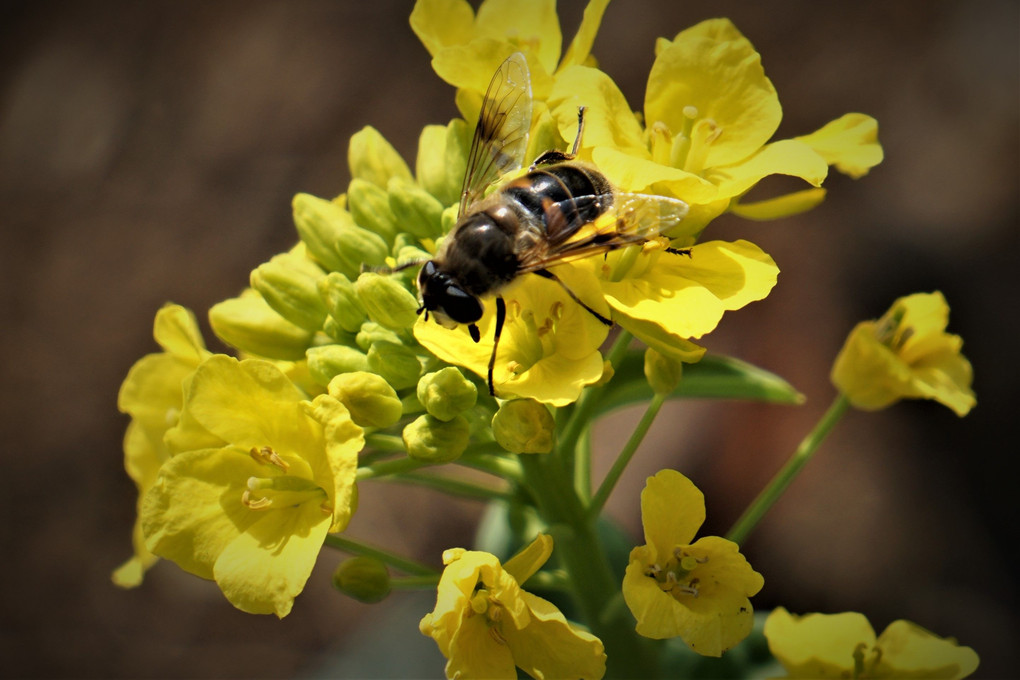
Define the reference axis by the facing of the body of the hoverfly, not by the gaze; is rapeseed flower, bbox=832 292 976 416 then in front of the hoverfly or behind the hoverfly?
behind

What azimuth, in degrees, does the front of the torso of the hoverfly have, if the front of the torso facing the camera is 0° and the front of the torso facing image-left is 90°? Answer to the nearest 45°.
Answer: approximately 45°
